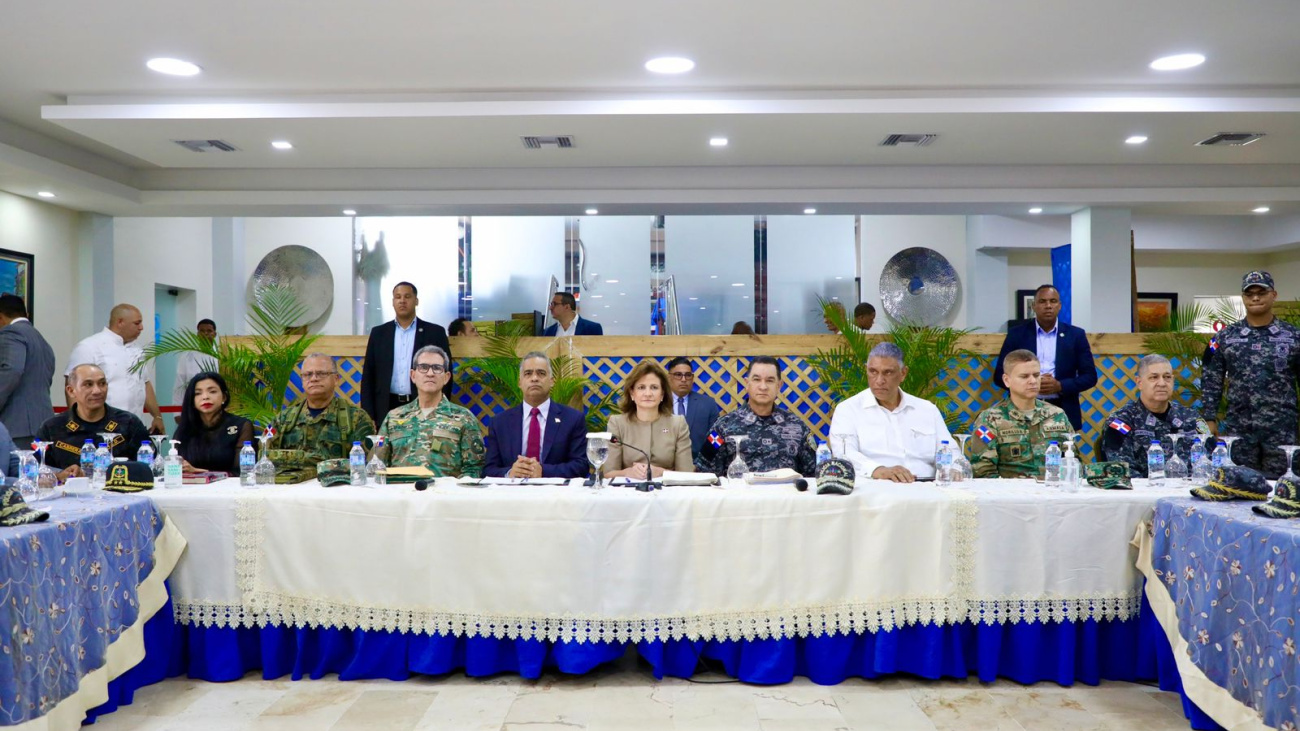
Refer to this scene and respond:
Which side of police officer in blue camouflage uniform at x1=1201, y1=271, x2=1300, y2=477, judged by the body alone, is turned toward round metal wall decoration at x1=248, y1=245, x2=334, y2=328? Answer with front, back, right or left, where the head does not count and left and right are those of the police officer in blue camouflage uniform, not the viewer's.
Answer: right

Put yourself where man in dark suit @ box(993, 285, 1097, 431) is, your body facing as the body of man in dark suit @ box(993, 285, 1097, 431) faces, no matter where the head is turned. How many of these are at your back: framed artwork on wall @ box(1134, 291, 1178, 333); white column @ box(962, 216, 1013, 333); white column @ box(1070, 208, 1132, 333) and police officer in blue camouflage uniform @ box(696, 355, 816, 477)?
3

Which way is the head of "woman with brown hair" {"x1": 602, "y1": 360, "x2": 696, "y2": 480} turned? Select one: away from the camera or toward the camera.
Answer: toward the camera

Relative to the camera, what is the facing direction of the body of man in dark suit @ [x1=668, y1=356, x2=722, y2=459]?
toward the camera

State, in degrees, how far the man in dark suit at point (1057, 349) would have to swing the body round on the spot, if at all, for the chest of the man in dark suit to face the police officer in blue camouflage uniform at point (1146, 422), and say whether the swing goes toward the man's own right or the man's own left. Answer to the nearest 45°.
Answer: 0° — they already face them

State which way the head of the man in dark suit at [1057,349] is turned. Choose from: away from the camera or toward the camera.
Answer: toward the camera

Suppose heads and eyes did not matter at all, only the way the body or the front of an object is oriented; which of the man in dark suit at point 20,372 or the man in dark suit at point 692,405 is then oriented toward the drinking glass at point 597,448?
the man in dark suit at point 692,405

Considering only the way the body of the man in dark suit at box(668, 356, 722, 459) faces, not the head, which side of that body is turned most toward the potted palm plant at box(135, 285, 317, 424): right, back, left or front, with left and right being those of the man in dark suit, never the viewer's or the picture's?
right

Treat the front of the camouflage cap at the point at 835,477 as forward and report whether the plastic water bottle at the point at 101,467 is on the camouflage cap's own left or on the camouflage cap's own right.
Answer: on the camouflage cap's own right

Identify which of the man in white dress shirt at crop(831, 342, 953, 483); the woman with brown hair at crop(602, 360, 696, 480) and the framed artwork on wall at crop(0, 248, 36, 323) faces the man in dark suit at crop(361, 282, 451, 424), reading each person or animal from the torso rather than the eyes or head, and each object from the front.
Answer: the framed artwork on wall

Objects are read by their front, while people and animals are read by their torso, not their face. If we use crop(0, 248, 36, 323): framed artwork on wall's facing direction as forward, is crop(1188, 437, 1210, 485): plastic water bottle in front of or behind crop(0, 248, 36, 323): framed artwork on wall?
in front

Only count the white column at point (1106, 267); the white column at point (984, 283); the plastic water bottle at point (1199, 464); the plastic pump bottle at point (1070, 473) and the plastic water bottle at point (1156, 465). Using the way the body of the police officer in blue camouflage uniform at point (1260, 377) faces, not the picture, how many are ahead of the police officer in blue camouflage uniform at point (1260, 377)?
3

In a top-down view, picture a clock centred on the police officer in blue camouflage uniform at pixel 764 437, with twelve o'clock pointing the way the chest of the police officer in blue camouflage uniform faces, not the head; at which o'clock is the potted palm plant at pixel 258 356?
The potted palm plant is roughly at 4 o'clock from the police officer in blue camouflage uniform.

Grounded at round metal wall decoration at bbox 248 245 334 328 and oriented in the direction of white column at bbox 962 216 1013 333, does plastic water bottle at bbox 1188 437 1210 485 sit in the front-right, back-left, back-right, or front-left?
front-right

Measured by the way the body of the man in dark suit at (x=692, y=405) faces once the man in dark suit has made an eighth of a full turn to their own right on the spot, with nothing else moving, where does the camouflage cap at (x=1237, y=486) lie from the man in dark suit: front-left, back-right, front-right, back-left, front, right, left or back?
left

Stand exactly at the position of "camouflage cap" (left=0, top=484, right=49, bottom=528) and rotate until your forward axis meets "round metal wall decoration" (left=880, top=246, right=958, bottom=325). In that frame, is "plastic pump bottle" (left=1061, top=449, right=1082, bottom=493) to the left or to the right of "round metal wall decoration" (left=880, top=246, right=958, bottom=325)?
right

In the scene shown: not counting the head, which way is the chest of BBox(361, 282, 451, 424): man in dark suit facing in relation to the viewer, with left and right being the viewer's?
facing the viewer

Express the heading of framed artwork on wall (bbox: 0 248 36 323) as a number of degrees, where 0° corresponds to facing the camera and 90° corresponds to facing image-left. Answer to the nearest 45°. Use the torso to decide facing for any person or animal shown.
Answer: approximately 315°

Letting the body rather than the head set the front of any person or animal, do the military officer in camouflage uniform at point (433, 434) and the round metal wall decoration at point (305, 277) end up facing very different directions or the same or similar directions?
same or similar directions

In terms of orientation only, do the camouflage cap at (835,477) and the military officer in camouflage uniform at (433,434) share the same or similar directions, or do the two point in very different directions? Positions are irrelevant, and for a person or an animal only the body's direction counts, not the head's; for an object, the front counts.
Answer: same or similar directions
